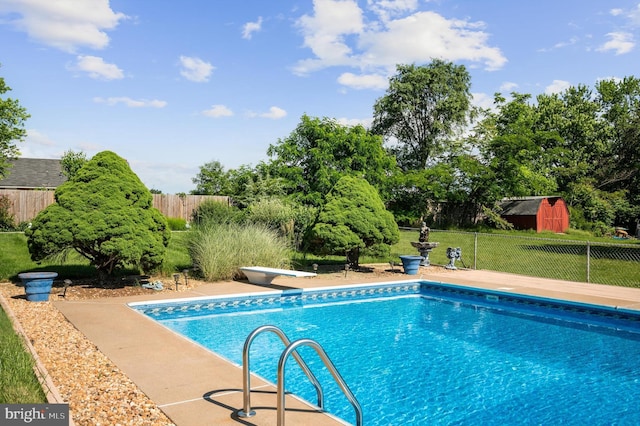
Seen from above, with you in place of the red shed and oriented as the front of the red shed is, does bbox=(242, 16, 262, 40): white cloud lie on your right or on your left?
on your right

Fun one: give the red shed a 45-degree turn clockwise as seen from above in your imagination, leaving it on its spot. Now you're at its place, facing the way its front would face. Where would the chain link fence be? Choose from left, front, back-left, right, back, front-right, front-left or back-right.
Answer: front

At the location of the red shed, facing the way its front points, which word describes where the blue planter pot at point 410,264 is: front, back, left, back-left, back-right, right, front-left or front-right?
front-right

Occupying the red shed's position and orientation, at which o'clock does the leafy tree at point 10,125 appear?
The leafy tree is roughly at 3 o'clock from the red shed.

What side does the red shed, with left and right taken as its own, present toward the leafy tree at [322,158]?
right

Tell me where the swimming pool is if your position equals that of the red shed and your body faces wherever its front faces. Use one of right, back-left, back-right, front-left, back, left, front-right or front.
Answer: front-right

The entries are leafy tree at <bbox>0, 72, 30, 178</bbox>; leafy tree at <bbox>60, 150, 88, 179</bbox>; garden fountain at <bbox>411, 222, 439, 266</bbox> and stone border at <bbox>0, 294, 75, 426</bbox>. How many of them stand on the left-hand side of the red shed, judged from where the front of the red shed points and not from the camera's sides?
0

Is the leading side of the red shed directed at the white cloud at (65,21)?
no

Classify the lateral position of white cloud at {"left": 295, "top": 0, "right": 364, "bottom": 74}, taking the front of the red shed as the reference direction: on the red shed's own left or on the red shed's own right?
on the red shed's own right

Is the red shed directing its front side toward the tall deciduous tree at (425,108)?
no

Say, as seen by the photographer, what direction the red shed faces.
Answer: facing the viewer and to the right of the viewer

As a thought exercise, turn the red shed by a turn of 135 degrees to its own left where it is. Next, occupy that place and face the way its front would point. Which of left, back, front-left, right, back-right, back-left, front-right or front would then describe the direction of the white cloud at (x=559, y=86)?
front
